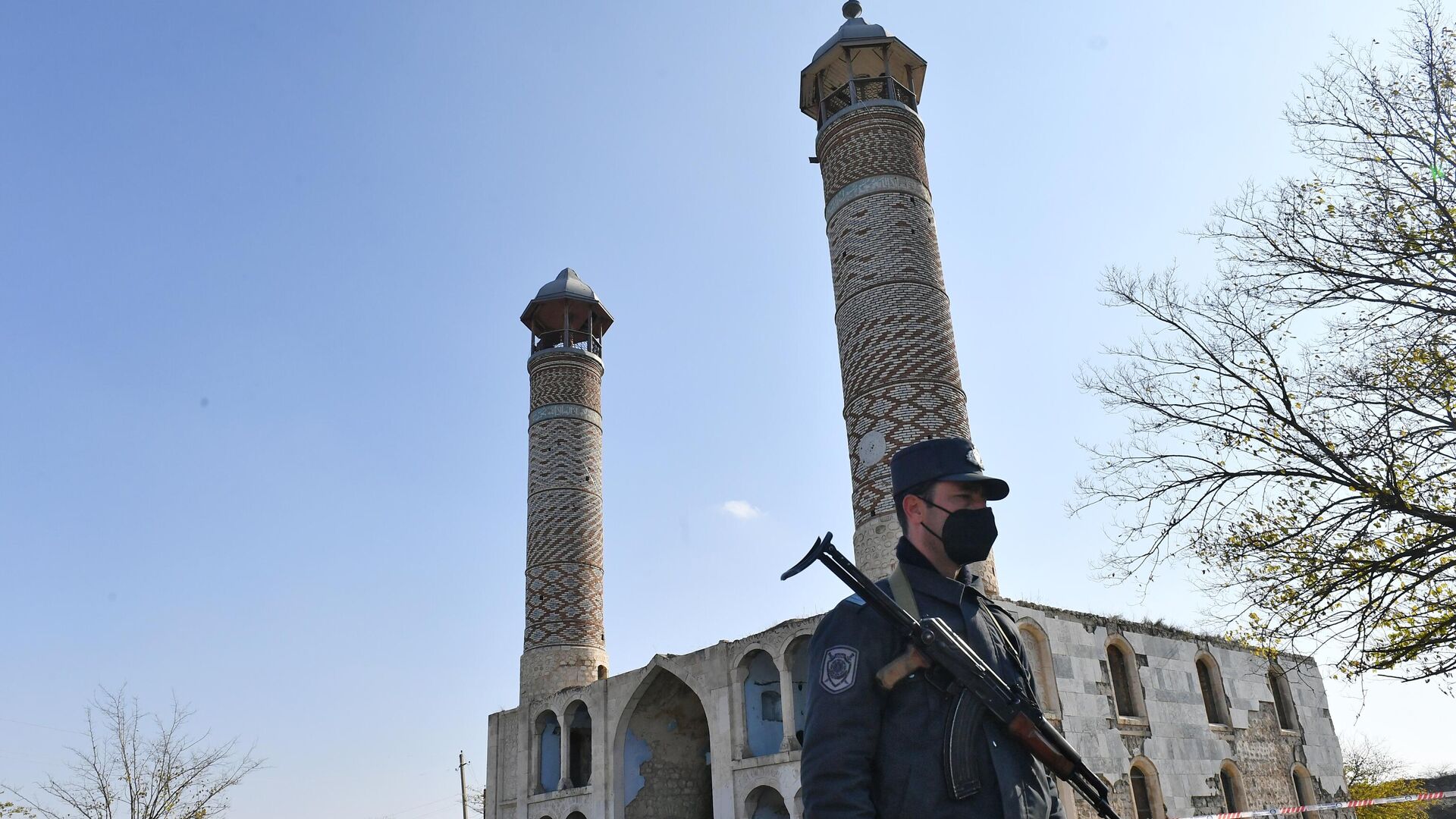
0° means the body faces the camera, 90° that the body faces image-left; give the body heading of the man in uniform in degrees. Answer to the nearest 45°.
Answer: approximately 315°

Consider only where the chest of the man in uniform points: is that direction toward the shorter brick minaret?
no

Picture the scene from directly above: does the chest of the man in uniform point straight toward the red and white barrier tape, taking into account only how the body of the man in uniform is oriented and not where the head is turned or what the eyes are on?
no

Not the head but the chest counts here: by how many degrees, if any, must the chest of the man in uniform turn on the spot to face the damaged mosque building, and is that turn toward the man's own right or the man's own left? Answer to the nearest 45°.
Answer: approximately 135° to the man's own left

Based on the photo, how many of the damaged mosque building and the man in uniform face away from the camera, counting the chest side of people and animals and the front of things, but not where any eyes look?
0

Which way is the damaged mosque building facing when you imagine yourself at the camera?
facing the viewer and to the left of the viewer

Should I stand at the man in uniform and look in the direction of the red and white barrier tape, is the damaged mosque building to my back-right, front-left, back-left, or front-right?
front-left

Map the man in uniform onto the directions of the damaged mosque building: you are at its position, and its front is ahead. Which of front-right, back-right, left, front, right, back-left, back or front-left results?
front-left

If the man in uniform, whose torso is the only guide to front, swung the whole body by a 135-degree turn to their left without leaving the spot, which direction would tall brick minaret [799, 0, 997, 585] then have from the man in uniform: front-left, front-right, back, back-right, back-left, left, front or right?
front
